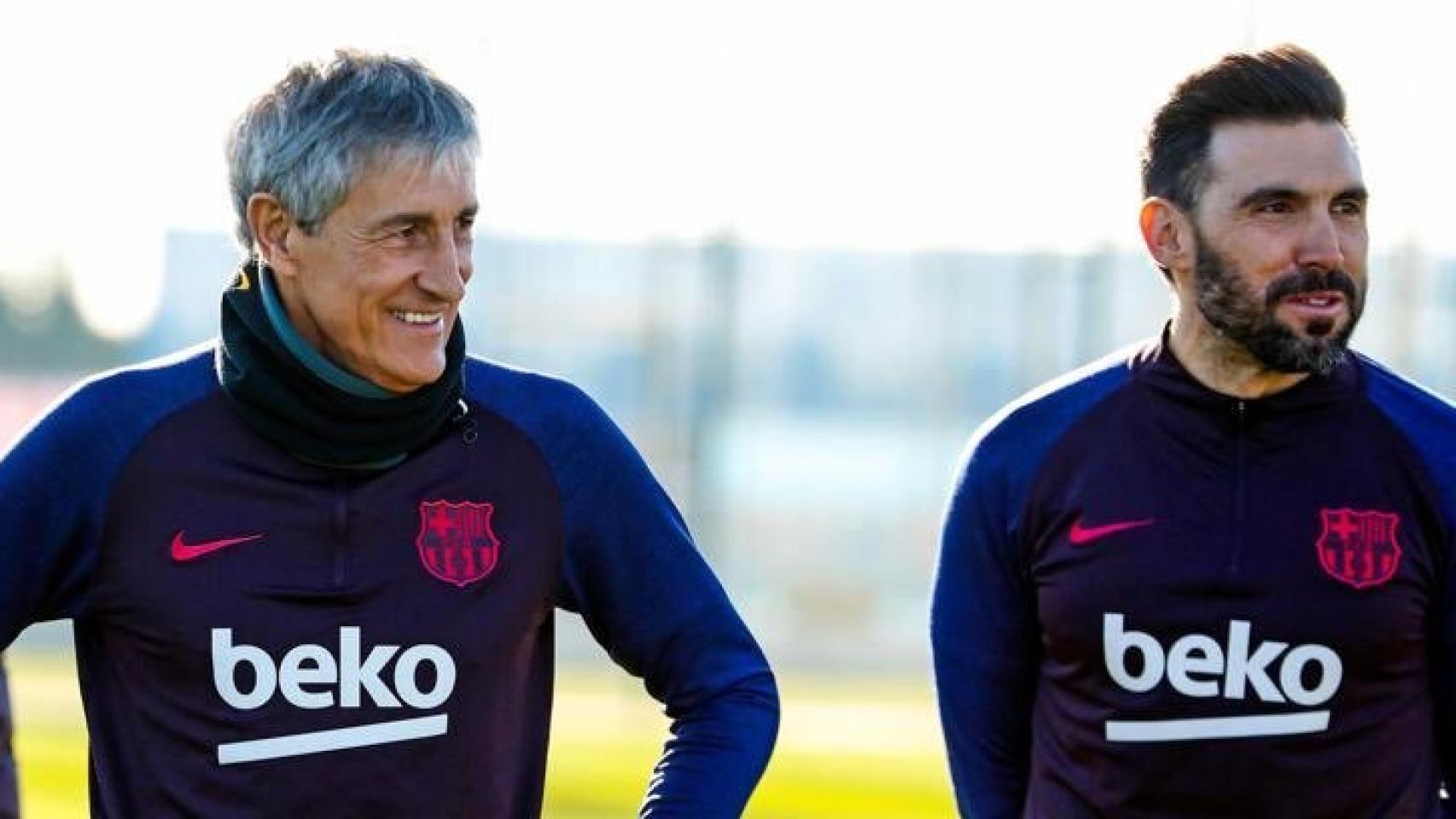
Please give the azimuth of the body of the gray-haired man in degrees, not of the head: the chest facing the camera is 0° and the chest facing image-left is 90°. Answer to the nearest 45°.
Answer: approximately 0°

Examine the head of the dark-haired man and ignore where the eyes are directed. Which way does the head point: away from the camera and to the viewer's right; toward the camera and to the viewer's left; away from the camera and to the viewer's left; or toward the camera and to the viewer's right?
toward the camera and to the viewer's right

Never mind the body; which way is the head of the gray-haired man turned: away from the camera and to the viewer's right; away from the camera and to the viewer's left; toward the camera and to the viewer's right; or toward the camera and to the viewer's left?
toward the camera and to the viewer's right

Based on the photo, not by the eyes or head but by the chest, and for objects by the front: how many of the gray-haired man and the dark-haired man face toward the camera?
2

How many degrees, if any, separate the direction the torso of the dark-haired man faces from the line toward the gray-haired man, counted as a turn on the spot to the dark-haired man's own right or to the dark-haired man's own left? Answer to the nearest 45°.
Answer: approximately 45° to the dark-haired man's own right

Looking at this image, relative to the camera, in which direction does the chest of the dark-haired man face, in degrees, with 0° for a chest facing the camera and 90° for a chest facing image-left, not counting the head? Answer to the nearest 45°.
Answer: approximately 0°

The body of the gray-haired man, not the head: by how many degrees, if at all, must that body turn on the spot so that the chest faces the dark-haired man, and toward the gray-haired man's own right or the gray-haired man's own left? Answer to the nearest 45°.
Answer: approximately 90° to the gray-haired man's own left
